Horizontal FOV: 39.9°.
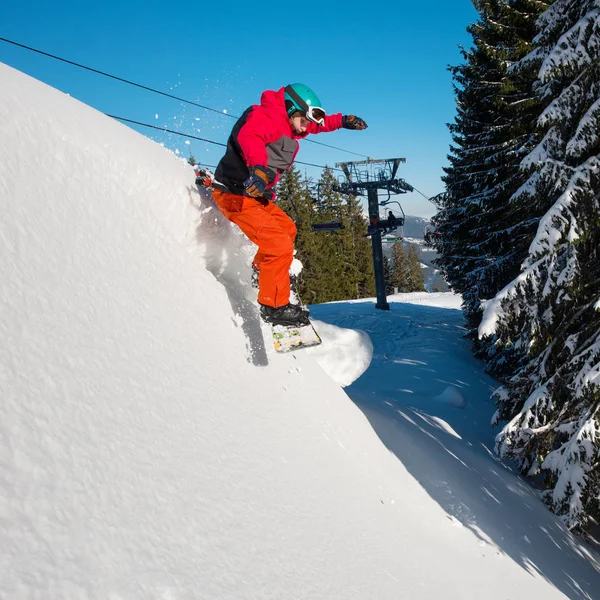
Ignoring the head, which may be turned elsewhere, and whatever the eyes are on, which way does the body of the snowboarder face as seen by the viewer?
to the viewer's right

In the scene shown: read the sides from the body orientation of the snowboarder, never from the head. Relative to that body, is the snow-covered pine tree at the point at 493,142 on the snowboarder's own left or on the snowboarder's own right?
on the snowboarder's own left

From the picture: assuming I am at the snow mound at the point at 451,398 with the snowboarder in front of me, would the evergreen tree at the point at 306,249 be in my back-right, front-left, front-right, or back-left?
back-right

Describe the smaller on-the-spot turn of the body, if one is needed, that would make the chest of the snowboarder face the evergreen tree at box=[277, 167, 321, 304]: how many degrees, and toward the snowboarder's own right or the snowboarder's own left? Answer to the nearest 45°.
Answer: approximately 90° to the snowboarder's own left

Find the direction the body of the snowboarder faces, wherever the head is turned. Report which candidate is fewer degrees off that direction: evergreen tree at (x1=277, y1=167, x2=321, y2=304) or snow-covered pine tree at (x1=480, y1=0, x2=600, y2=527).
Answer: the snow-covered pine tree

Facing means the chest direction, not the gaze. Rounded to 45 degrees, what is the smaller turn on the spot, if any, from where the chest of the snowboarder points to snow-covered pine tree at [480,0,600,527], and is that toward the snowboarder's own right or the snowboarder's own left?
approximately 45° to the snowboarder's own left
